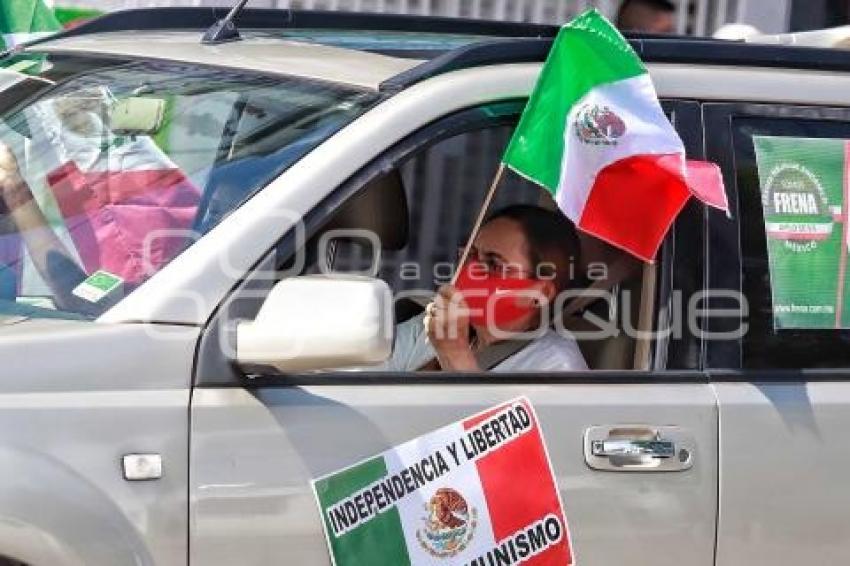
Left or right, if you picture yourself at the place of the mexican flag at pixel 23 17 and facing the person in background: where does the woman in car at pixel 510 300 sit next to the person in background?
right

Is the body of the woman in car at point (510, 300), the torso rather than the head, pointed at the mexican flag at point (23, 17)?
no

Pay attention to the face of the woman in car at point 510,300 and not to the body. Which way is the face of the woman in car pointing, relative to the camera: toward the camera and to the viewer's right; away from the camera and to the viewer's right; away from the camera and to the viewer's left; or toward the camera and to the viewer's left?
toward the camera and to the viewer's left

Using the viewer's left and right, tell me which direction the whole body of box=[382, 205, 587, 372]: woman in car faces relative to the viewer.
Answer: facing the viewer and to the left of the viewer

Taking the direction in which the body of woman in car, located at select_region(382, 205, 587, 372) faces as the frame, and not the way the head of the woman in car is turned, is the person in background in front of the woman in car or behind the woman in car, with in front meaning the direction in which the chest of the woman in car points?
behind
